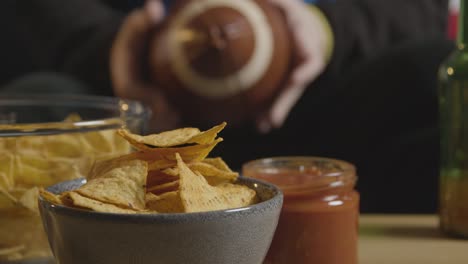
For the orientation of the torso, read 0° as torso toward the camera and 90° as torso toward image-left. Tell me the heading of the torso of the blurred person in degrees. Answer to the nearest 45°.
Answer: approximately 0°

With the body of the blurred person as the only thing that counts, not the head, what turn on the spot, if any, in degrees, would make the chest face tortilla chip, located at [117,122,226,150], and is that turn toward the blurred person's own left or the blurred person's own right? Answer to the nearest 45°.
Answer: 0° — they already face it

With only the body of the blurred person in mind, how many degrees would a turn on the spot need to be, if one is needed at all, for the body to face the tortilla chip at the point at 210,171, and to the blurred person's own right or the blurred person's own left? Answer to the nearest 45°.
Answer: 0° — they already face it

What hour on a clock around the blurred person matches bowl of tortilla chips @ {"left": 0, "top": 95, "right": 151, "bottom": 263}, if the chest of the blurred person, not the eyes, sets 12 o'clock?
The bowl of tortilla chips is roughly at 1 o'clock from the blurred person.

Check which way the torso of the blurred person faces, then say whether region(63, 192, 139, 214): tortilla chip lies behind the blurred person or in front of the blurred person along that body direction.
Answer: in front

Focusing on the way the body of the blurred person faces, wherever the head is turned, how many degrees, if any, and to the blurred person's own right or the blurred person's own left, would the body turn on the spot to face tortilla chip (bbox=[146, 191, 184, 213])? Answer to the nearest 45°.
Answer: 0° — they already face it
